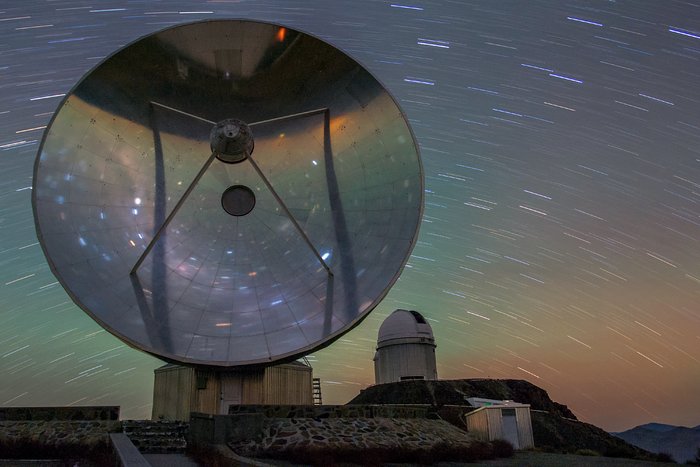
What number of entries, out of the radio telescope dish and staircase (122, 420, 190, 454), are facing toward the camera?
2

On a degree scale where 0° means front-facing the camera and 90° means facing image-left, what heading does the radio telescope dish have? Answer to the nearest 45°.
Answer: approximately 0°

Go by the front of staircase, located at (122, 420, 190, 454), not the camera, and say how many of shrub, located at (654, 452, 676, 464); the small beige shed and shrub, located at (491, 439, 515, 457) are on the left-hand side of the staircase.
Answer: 3

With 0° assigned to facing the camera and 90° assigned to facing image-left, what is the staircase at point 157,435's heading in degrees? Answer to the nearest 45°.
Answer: approximately 0°

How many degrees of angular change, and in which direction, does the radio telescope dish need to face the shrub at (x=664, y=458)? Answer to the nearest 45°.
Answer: approximately 90° to its left

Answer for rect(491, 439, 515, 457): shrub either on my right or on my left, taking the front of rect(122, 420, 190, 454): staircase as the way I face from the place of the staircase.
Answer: on my left

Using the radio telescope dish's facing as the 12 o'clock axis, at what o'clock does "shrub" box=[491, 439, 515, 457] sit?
The shrub is roughly at 9 o'clock from the radio telescope dish.
